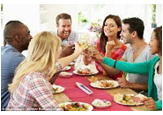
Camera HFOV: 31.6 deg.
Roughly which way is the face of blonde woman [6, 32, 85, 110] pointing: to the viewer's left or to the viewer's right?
to the viewer's right

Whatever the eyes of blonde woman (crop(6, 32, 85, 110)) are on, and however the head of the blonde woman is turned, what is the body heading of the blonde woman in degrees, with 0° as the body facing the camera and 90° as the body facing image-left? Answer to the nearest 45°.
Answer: approximately 225°

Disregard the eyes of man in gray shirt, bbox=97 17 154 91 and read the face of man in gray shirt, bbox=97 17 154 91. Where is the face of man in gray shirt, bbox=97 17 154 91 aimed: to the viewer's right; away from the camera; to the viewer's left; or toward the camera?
to the viewer's left

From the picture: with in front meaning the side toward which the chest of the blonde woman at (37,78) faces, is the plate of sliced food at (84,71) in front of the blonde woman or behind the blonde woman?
in front

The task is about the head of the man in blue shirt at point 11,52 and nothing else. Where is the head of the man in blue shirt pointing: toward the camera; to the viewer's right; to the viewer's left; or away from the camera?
to the viewer's right

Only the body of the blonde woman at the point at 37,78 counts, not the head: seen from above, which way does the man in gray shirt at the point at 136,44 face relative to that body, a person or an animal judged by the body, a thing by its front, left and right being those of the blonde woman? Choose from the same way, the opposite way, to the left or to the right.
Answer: the opposite way

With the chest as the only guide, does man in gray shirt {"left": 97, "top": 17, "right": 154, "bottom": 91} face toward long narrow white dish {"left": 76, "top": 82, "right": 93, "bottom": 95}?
yes

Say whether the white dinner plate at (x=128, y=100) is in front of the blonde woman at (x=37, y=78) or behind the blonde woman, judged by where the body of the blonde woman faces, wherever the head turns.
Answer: in front

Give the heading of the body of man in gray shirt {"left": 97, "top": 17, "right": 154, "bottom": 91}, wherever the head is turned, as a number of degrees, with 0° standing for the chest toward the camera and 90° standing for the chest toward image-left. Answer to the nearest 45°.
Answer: approximately 45°
